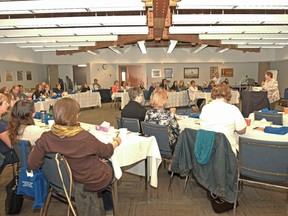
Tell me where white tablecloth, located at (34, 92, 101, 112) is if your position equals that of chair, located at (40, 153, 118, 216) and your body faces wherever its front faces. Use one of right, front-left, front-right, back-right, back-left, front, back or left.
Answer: front-left

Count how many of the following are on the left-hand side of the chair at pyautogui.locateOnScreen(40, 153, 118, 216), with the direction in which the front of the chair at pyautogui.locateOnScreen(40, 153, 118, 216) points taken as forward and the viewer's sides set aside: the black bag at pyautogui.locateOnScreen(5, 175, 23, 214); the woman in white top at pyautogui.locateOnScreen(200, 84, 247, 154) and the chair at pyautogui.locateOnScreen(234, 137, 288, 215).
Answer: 1

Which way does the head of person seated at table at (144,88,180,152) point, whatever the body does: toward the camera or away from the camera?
away from the camera

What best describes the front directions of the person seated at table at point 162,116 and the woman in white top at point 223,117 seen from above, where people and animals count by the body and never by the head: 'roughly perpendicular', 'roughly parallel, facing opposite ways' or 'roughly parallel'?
roughly parallel

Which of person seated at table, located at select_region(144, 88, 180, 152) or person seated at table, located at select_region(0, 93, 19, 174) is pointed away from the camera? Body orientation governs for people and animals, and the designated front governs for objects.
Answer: person seated at table, located at select_region(144, 88, 180, 152)

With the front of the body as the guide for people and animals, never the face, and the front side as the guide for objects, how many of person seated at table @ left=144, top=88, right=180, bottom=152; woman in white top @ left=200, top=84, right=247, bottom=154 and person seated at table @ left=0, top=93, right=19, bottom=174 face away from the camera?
2

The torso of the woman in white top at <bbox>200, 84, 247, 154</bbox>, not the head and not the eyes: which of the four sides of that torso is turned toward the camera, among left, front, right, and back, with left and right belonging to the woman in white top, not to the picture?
back

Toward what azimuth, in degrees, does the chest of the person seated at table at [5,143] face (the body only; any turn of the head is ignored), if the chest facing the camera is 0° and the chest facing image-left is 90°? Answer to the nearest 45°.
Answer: approximately 270°

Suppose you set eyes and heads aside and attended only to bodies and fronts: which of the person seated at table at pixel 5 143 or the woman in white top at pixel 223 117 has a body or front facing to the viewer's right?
the person seated at table

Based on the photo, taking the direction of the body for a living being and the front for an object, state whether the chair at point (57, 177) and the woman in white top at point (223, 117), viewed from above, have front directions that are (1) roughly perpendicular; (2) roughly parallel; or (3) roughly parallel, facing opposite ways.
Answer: roughly parallel

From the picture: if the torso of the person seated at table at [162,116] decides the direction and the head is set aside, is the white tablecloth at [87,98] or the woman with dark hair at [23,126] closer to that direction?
the white tablecloth

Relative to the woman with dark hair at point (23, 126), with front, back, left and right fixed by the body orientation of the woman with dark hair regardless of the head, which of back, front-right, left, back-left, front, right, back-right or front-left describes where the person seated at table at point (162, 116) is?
front-right

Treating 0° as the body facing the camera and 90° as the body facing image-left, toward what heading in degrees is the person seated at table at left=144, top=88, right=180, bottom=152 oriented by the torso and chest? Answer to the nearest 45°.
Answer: approximately 180°
